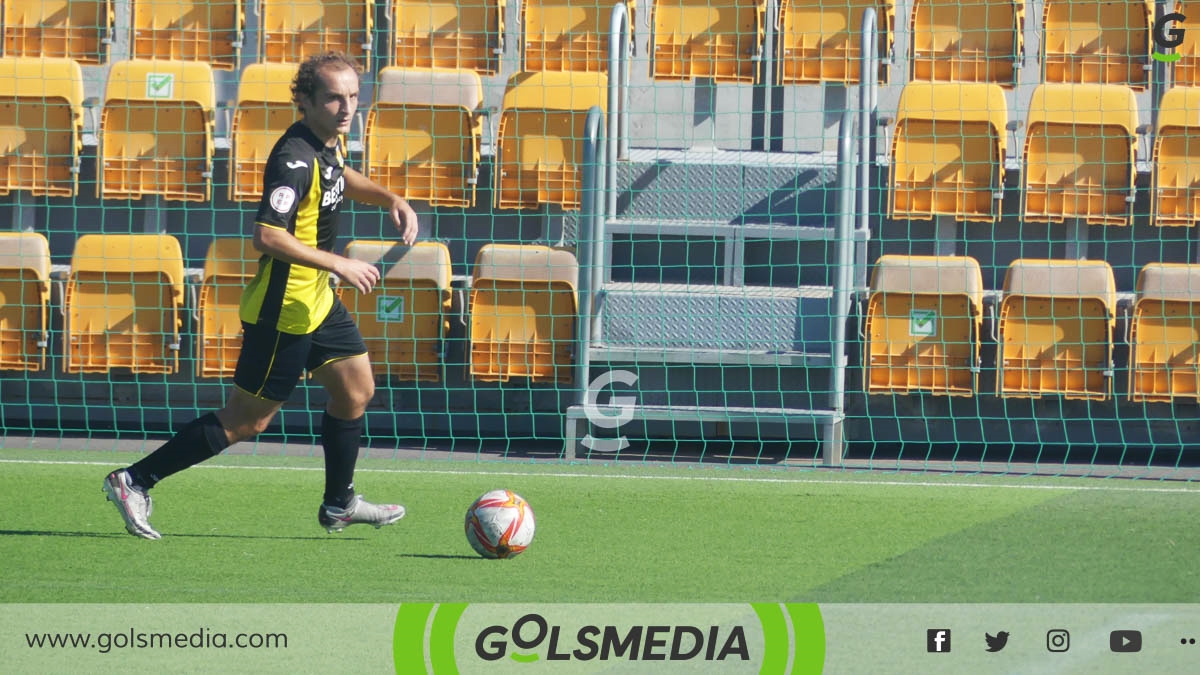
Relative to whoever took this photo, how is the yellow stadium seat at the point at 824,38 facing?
facing the viewer

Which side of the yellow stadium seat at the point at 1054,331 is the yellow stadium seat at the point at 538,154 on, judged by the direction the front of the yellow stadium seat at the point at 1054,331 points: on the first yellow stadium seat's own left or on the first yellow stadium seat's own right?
on the first yellow stadium seat's own right

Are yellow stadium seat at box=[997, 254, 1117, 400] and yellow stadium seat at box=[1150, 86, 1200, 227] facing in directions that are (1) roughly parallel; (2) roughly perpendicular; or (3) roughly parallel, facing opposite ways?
roughly parallel

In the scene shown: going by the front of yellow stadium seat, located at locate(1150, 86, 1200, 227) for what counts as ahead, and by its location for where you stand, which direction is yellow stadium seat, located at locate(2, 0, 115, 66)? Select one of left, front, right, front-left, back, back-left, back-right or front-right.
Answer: right

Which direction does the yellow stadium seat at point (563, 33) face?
toward the camera

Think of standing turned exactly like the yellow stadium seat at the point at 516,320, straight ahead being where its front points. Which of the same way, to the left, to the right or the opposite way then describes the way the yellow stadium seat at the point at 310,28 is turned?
the same way

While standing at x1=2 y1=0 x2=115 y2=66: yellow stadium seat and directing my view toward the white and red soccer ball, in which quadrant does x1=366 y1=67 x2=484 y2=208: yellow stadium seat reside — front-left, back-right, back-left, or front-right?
front-left

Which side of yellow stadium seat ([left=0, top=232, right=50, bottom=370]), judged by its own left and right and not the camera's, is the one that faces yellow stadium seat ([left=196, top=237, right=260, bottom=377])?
left

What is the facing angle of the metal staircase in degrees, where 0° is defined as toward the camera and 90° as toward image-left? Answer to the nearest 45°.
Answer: approximately 0°

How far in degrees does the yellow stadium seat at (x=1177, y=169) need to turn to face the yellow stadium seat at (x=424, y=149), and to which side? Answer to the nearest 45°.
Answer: approximately 90° to its right

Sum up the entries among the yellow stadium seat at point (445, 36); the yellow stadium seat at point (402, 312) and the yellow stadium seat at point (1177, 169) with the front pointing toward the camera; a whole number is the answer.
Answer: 3

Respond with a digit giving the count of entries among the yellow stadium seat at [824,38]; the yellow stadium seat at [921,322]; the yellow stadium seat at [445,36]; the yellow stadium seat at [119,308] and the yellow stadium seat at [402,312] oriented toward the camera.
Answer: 5

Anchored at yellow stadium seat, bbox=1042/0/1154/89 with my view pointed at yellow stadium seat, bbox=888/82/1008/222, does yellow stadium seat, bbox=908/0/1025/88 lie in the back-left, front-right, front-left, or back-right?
front-right

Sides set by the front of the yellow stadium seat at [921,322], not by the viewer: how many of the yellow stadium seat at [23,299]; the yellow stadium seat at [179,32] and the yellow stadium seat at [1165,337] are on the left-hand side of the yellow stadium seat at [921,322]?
1

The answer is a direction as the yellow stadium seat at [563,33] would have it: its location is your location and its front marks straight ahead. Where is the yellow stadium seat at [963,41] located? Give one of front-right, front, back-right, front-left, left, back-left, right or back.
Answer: left

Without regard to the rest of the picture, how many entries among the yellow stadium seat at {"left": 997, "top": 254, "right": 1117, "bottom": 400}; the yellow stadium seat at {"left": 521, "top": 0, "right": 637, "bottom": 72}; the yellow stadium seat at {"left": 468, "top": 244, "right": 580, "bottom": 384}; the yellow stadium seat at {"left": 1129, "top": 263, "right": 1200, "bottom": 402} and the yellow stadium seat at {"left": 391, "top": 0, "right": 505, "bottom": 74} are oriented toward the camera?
5

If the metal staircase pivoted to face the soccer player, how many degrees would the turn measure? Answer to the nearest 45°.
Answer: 0° — it already faces them

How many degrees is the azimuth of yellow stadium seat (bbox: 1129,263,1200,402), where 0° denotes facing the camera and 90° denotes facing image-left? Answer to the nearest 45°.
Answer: approximately 0°

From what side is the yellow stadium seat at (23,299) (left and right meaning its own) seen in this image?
front
